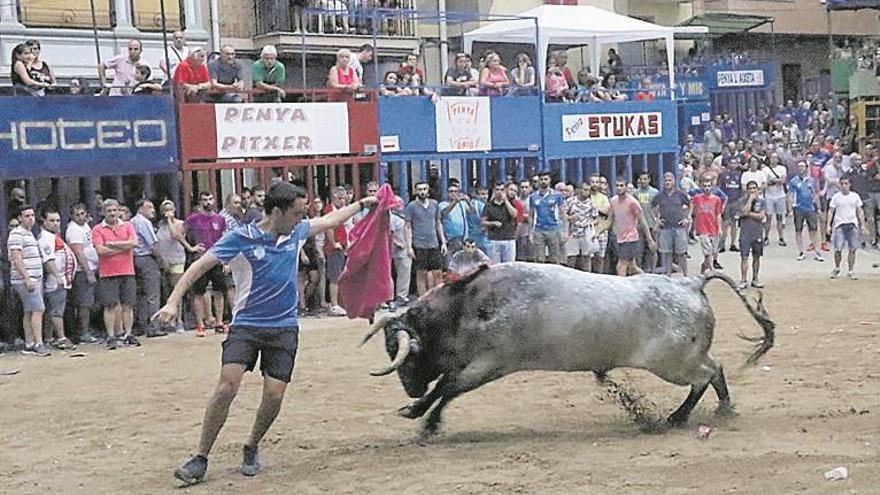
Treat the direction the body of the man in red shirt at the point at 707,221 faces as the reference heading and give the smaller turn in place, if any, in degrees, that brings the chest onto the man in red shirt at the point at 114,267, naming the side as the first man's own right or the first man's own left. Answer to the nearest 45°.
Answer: approximately 45° to the first man's own right

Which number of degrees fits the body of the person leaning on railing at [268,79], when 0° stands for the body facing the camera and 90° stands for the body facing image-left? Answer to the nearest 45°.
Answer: approximately 0°

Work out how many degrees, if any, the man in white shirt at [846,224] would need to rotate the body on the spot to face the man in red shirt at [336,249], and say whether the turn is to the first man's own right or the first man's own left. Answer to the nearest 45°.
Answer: approximately 45° to the first man's own right

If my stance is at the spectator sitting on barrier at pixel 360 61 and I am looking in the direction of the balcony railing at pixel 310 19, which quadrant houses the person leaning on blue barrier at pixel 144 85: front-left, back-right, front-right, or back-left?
back-left

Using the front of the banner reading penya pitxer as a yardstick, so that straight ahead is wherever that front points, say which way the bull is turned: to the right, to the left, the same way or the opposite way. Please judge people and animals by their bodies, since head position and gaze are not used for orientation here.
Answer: to the right

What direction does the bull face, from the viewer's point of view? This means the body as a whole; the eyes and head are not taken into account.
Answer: to the viewer's left

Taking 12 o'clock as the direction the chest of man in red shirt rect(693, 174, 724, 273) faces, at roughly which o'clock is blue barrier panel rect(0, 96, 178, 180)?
The blue barrier panel is roughly at 2 o'clock from the man in red shirt.

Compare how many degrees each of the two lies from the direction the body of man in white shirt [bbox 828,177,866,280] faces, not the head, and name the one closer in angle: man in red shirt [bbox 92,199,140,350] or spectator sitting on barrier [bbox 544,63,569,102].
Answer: the man in red shirt
